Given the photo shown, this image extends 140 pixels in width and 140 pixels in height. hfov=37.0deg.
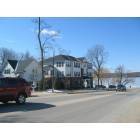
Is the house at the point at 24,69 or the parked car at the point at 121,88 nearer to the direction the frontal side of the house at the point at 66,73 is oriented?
the parked car

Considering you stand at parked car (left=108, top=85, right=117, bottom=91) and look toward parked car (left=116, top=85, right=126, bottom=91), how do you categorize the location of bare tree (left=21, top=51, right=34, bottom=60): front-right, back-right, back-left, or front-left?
back-right

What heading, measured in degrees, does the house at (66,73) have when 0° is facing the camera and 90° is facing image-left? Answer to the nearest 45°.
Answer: approximately 315°

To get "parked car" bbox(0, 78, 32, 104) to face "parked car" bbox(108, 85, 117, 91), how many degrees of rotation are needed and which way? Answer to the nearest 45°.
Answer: approximately 180°
